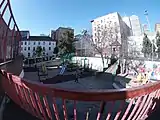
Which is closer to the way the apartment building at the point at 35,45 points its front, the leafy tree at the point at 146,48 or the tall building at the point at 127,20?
the leafy tree

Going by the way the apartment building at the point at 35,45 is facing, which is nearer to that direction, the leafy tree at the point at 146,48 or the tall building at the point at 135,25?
the leafy tree

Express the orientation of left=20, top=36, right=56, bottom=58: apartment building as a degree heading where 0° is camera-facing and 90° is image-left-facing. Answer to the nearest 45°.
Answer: approximately 0°

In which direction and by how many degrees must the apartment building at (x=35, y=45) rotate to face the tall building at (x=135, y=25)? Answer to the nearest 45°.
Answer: approximately 90° to its left

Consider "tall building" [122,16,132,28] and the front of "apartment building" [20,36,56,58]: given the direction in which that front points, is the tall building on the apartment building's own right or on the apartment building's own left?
on the apartment building's own left

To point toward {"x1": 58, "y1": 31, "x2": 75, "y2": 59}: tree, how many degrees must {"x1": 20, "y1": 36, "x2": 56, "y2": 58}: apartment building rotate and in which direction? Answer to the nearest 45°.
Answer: approximately 45° to its left
